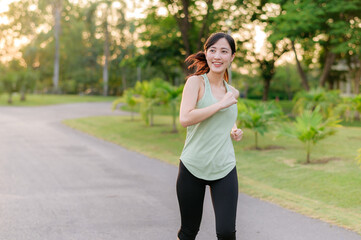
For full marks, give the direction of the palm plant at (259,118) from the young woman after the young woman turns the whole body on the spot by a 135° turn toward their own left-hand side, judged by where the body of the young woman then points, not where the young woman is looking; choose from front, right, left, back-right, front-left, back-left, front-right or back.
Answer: front

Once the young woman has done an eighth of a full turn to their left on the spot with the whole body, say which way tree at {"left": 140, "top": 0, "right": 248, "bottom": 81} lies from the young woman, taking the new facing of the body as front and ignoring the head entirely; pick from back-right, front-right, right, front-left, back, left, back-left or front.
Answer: left

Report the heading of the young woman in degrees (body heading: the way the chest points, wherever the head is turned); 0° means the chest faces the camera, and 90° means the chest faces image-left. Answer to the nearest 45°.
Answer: approximately 315°

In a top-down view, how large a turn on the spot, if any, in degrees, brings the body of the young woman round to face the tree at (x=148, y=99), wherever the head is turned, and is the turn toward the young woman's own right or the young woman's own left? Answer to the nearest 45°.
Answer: approximately 135° to the young woman's own left

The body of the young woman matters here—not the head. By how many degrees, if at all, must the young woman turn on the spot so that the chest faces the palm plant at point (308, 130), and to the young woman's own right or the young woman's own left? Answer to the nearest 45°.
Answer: approximately 135° to the young woman's own left

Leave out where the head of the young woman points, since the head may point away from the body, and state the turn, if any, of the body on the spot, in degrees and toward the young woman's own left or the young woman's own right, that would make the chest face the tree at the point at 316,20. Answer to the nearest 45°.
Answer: approximately 135° to the young woman's own left

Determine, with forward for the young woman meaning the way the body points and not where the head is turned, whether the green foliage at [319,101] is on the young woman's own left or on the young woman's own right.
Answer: on the young woman's own left

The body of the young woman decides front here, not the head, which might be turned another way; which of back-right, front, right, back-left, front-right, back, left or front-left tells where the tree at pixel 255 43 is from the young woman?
back-left
